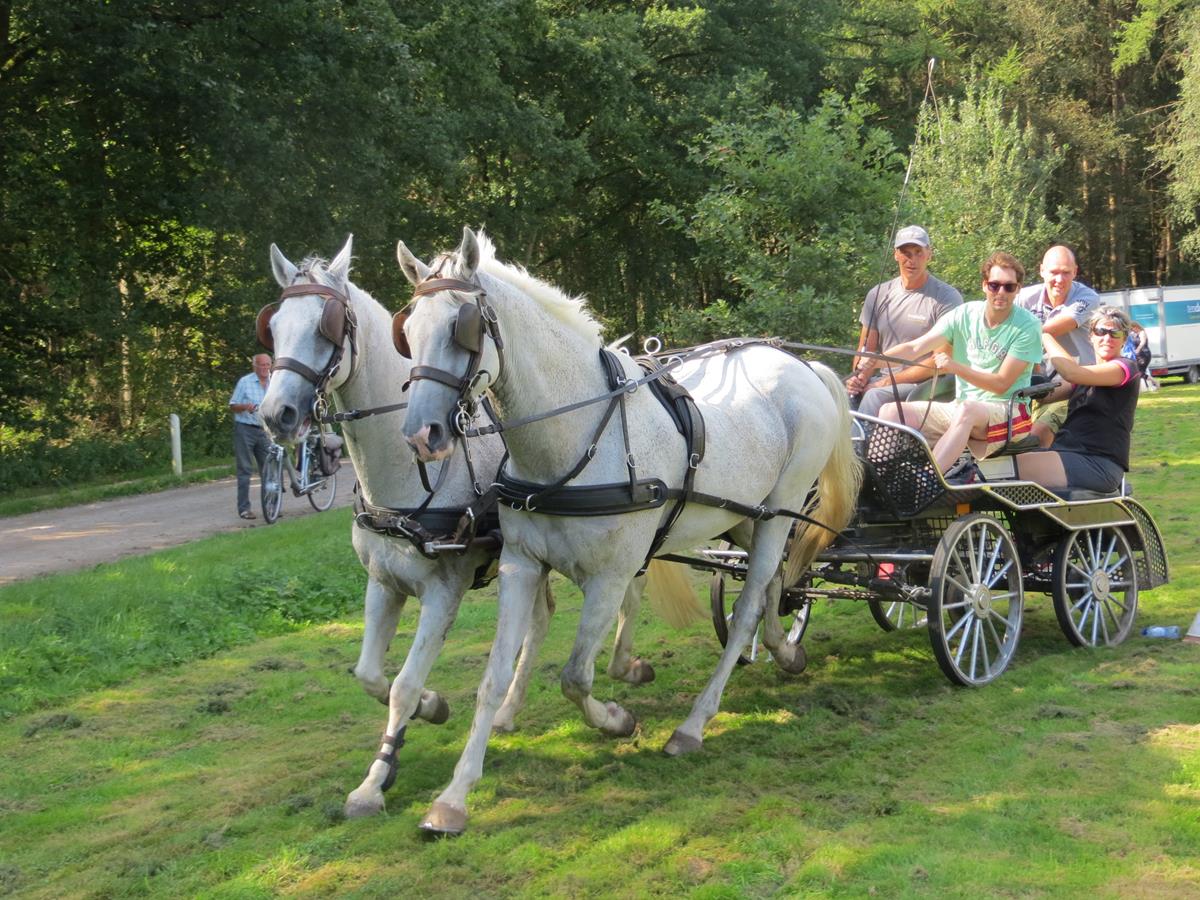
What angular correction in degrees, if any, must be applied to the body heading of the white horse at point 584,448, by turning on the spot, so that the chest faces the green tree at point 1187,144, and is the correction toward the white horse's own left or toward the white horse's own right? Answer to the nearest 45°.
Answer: approximately 180°

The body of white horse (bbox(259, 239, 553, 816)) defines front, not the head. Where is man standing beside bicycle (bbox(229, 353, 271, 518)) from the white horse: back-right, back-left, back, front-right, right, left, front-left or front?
back-right

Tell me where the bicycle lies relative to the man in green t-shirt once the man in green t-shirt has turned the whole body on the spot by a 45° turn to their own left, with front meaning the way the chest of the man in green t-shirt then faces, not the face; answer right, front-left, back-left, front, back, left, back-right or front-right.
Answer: back-right

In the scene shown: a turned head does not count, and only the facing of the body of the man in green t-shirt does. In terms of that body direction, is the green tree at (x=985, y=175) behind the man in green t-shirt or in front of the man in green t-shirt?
behind

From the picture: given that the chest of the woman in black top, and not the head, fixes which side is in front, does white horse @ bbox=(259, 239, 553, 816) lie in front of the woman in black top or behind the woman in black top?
in front

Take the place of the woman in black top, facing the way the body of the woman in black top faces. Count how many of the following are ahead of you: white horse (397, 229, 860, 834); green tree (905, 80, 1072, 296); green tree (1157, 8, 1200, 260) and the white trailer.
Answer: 1

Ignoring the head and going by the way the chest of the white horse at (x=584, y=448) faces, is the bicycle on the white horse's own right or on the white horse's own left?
on the white horse's own right

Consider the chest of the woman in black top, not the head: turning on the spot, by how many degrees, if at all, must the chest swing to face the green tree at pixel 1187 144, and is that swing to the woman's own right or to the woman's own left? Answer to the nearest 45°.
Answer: approximately 135° to the woman's own right

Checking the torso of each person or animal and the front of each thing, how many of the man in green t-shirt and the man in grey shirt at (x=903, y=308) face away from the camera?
0

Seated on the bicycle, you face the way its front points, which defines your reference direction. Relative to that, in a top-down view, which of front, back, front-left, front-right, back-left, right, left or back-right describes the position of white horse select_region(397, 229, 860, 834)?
front-left

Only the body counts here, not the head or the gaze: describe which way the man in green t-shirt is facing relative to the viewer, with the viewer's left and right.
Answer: facing the viewer and to the left of the viewer

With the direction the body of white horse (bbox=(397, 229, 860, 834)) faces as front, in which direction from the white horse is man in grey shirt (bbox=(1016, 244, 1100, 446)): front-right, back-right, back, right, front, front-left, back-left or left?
back

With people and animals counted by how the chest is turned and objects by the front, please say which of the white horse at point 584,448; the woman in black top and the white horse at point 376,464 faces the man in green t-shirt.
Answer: the woman in black top
